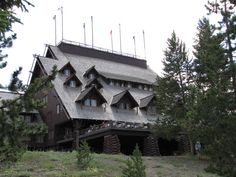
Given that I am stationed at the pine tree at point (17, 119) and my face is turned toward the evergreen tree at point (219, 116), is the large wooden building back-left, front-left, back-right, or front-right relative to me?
front-left

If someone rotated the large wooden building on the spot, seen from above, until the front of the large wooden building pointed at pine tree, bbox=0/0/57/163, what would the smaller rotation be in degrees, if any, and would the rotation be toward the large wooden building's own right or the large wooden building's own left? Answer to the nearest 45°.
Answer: approximately 45° to the large wooden building's own right

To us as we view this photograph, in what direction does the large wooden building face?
facing the viewer and to the right of the viewer

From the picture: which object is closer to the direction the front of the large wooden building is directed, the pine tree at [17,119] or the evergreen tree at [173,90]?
the evergreen tree

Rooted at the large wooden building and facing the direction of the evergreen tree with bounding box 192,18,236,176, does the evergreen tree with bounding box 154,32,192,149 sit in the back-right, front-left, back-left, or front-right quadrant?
front-left

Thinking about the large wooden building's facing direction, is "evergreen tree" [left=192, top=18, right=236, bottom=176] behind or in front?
in front

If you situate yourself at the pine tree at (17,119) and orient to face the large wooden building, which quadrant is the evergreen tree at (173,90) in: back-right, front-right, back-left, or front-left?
front-right
